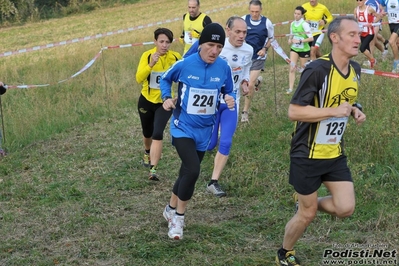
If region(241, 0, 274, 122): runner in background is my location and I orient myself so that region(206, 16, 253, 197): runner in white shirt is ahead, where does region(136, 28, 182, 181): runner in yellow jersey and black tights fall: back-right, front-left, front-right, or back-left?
front-right

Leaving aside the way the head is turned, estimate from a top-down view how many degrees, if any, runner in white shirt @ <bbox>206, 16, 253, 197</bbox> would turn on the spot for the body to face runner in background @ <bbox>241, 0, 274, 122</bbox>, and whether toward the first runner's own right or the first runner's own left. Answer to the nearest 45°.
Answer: approximately 135° to the first runner's own left

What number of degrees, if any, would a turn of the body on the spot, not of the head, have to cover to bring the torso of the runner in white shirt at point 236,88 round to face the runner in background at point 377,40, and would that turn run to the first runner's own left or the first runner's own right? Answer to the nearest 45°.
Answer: approximately 90° to the first runner's own left

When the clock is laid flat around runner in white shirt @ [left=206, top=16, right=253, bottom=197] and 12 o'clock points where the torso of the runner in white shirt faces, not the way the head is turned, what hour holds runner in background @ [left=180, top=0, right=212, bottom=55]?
The runner in background is roughly at 7 o'clock from the runner in white shirt.

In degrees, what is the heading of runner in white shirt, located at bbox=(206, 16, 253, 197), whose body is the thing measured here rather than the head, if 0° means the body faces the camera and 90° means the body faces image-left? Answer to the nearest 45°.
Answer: approximately 315°

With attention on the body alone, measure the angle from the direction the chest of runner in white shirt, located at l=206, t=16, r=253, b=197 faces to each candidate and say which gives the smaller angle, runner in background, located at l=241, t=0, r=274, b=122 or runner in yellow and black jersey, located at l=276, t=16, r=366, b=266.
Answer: the runner in yellow and black jersey

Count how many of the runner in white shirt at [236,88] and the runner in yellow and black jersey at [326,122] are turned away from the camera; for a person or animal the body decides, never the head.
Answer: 0

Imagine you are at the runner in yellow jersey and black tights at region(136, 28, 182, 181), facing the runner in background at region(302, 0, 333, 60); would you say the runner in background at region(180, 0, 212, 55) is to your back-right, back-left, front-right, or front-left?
front-left

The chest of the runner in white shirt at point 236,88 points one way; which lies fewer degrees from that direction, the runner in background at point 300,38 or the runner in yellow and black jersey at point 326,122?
the runner in yellow and black jersey

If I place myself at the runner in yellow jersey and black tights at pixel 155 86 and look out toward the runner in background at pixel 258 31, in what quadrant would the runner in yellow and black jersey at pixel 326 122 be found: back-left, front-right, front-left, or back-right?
back-right
